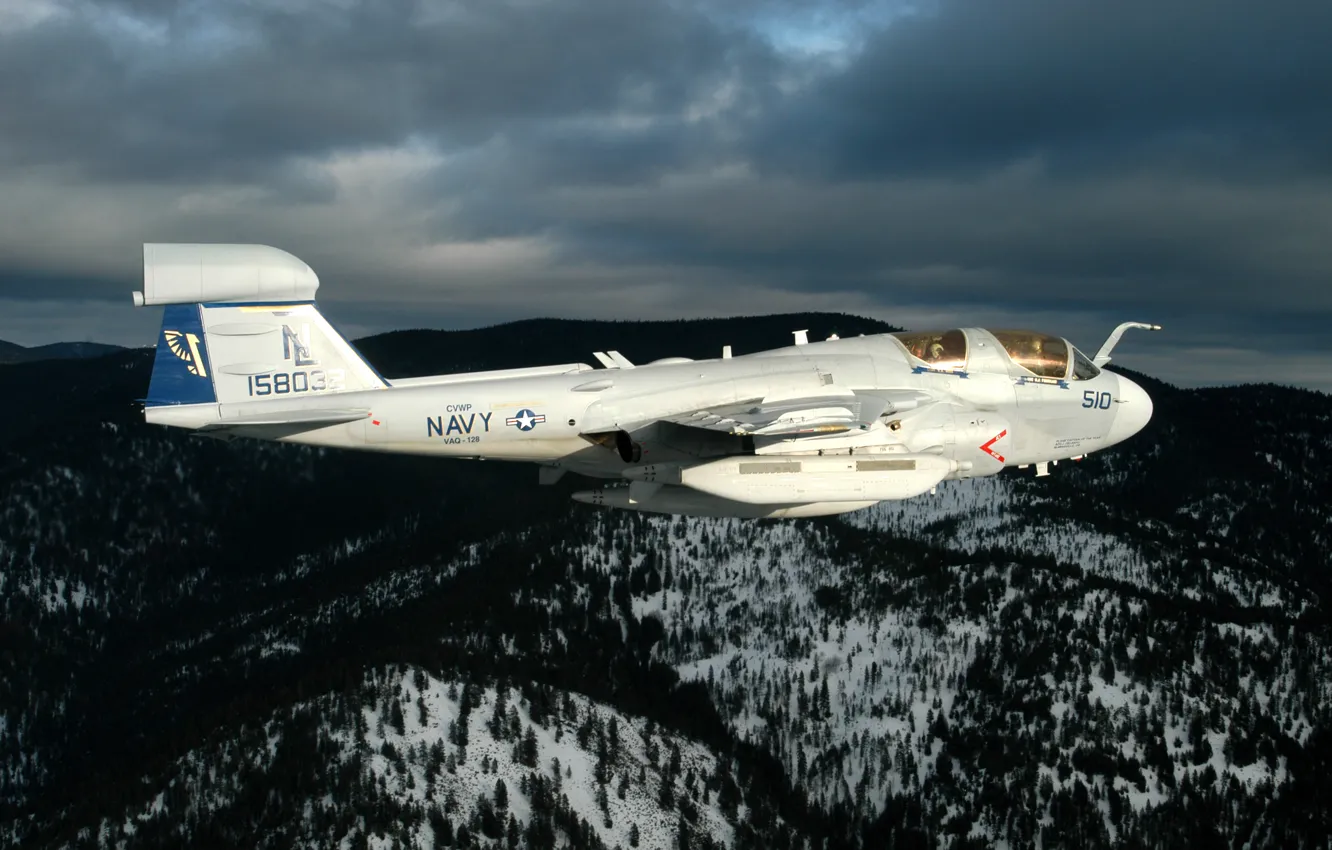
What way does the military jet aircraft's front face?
to the viewer's right
